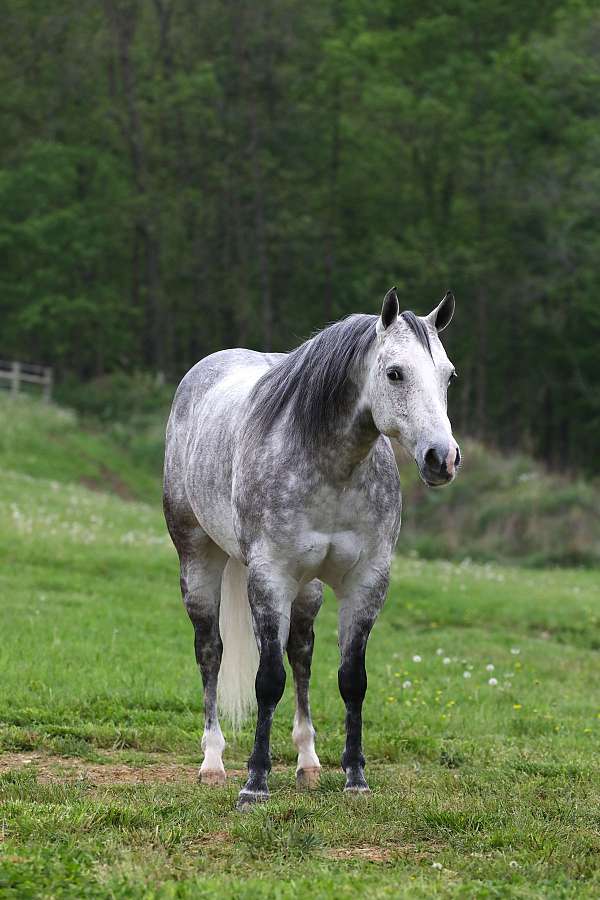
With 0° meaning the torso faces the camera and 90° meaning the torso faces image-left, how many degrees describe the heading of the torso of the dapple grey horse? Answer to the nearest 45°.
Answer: approximately 315°

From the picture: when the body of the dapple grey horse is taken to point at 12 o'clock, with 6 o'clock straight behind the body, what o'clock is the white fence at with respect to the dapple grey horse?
The white fence is roughly at 7 o'clock from the dapple grey horse.
